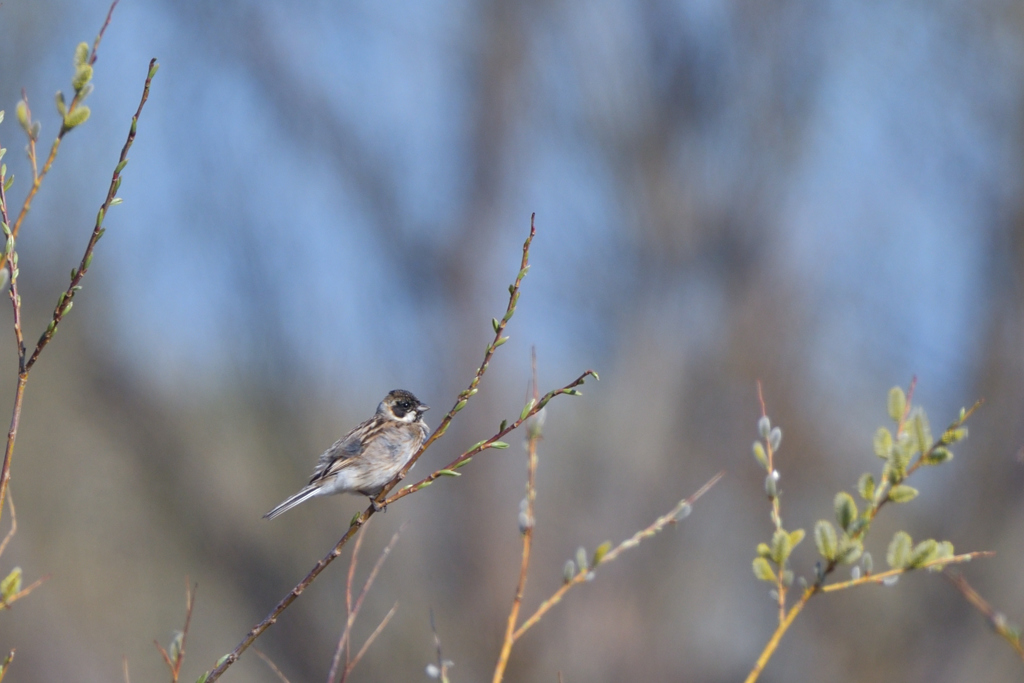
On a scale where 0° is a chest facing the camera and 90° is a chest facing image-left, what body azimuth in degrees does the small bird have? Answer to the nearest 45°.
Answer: approximately 270°

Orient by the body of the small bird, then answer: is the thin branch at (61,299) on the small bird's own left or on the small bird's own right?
on the small bird's own right

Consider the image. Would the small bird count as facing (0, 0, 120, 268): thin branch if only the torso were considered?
no
